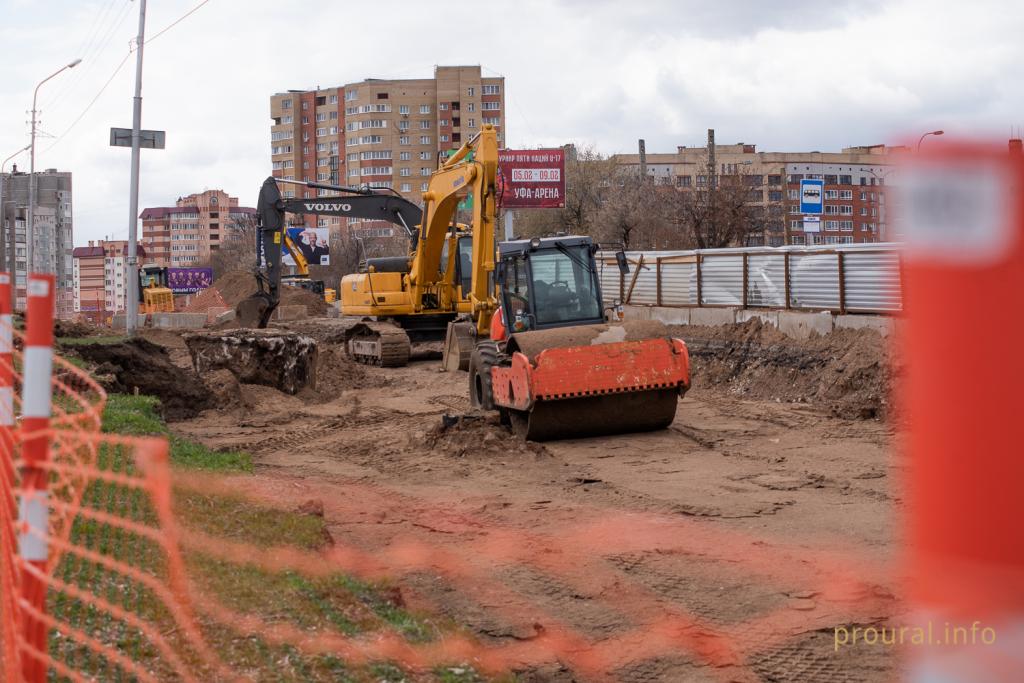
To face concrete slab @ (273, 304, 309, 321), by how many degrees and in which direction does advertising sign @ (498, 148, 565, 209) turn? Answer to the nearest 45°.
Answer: approximately 90° to its right

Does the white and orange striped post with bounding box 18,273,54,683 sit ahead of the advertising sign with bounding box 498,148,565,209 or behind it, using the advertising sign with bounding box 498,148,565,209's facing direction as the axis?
ahead

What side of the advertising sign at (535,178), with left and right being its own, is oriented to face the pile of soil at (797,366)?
front

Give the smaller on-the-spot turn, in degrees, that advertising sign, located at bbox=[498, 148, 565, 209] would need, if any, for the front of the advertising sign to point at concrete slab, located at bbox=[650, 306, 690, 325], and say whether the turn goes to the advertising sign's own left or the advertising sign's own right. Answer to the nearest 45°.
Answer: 0° — it already faces it

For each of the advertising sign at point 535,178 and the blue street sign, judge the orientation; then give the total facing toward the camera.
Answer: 2

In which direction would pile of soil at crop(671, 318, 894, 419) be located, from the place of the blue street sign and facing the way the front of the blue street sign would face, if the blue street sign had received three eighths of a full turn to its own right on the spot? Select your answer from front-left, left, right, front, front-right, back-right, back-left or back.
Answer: back-left

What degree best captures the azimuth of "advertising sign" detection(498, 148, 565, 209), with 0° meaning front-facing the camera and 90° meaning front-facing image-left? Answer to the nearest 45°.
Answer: approximately 0°

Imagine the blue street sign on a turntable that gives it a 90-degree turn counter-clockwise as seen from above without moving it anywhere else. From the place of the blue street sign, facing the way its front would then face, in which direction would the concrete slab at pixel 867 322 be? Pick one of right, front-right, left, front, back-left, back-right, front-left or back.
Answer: right

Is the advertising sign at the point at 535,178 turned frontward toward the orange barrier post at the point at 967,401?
yes
